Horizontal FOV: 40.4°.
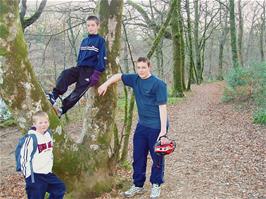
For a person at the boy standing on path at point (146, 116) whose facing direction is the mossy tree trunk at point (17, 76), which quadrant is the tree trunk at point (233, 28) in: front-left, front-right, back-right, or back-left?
back-right

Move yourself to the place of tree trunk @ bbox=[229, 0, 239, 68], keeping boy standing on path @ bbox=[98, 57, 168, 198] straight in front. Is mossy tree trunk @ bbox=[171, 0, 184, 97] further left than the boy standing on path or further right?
right

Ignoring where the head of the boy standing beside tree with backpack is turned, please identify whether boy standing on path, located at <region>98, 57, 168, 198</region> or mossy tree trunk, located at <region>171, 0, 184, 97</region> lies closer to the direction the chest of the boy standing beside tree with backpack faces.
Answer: the boy standing on path

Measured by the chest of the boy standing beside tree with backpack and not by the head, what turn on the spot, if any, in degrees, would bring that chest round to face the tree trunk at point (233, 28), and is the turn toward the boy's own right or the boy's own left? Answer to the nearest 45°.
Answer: approximately 90° to the boy's own left

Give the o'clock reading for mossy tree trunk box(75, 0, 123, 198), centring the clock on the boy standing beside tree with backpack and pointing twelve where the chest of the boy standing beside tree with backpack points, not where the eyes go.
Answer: The mossy tree trunk is roughly at 9 o'clock from the boy standing beside tree with backpack.

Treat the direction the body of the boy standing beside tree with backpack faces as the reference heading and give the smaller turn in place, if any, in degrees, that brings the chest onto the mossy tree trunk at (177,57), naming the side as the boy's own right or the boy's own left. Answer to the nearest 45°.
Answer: approximately 90° to the boy's own left

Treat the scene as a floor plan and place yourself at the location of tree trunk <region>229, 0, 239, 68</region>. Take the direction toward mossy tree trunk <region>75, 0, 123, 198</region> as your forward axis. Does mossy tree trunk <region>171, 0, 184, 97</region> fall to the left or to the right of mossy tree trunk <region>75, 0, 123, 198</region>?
right

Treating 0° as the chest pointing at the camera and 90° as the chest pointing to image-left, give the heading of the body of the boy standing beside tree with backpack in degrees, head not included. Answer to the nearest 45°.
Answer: approximately 315°
